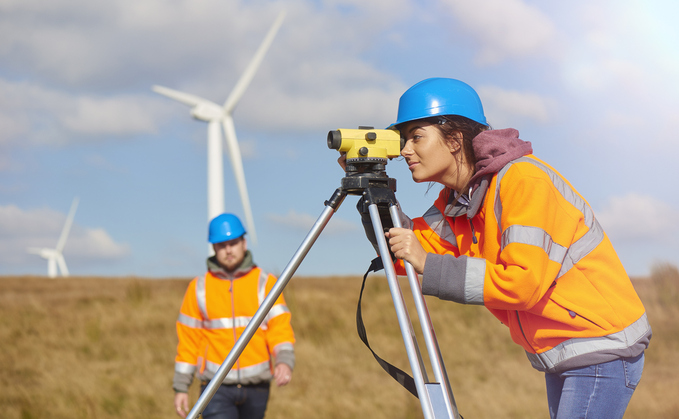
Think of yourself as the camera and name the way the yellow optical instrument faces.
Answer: facing to the left of the viewer

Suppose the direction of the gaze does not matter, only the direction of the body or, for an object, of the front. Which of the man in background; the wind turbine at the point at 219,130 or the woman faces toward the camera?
the man in background

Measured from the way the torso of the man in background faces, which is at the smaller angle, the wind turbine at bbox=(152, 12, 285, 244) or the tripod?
the tripod

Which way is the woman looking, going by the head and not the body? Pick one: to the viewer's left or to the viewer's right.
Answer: to the viewer's left

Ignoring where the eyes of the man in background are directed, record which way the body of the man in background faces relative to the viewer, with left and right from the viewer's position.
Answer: facing the viewer

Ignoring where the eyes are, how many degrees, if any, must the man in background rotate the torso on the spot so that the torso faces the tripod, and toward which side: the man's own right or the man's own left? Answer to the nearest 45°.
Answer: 0° — they already face it

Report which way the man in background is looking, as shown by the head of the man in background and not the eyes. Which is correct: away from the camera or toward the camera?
toward the camera

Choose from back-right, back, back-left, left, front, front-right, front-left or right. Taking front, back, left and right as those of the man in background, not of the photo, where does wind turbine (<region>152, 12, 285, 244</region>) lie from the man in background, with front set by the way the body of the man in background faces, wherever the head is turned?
back

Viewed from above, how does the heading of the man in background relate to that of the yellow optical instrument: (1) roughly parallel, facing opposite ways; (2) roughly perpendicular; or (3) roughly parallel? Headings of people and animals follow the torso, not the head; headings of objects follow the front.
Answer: roughly perpendicular

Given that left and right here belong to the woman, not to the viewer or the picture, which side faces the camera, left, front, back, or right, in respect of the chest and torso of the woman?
left

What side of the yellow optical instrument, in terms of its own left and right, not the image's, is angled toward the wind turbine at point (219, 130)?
right
